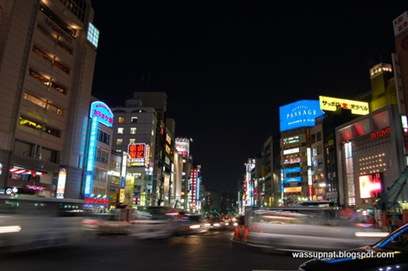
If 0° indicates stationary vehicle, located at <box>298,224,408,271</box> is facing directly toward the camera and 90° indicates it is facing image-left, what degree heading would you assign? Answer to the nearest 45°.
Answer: approximately 90°

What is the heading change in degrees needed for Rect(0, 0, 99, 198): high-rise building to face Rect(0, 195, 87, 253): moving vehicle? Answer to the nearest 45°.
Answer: approximately 45° to its right

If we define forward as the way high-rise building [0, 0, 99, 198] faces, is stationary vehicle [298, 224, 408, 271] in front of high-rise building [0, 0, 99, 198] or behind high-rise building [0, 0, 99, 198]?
in front

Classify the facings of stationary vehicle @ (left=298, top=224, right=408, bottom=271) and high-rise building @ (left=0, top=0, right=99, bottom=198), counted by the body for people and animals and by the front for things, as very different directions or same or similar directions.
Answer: very different directions

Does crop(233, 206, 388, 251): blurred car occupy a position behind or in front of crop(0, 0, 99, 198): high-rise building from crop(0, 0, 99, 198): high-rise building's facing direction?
in front
